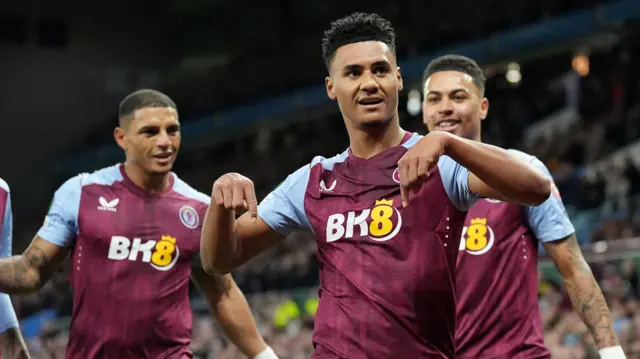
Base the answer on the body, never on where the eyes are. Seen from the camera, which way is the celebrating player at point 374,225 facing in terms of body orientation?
toward the camera

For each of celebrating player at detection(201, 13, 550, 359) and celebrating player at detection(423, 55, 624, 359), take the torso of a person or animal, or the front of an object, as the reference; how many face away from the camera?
0

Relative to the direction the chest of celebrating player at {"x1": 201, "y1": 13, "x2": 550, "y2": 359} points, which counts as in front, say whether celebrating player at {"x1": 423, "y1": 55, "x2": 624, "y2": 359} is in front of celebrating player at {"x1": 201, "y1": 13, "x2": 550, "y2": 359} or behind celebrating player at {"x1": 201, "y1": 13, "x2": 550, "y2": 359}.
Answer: behind

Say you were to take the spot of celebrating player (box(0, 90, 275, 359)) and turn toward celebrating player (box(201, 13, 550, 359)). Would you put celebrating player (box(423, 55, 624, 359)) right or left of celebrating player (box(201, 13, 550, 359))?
left

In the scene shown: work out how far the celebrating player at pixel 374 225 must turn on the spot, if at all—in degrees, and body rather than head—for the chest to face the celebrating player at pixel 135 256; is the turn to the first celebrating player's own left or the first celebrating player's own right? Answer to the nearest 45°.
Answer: approximately 135° to the first celebrating player's own right

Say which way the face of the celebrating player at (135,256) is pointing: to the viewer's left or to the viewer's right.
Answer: to the viewer's right

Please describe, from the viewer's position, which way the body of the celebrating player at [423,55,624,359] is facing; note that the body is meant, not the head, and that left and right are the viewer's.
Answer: facing the viewer and to the left of the viewer

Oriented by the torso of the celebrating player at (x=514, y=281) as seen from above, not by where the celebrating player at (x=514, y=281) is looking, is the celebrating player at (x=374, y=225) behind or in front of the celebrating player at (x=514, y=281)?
in front

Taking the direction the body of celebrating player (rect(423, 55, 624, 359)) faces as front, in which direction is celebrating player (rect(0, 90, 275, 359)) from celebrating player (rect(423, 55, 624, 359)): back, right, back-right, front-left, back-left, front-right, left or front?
front-right
